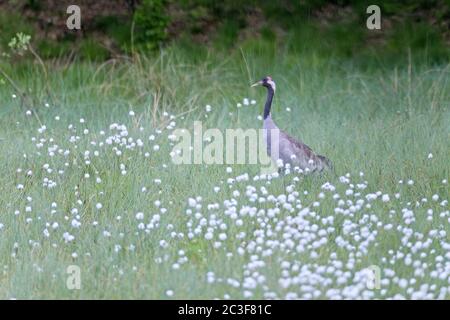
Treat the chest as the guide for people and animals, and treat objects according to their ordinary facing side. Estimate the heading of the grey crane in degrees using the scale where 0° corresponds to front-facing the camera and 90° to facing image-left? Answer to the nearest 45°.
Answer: approximately 90°
